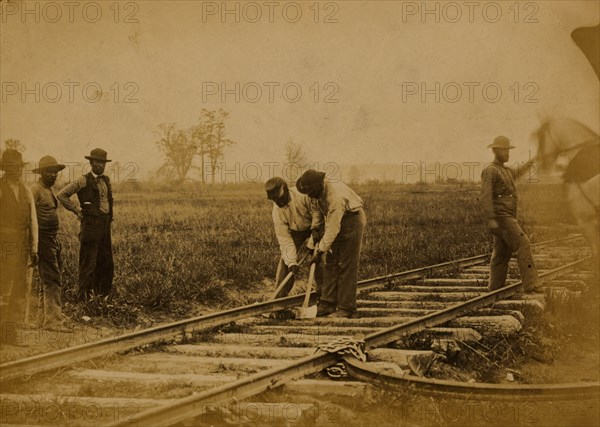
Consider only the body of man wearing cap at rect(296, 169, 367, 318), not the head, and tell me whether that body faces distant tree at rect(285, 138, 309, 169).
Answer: no

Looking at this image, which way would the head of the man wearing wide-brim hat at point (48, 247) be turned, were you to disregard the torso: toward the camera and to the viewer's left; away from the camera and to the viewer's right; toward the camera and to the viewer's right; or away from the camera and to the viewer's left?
toward the camera and to the viewer's right

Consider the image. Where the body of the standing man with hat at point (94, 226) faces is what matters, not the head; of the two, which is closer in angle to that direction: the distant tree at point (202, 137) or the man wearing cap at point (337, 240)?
the man wearing cap

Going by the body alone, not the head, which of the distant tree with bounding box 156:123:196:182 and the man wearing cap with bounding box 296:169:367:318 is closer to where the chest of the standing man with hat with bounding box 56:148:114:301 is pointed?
the man wearing cap

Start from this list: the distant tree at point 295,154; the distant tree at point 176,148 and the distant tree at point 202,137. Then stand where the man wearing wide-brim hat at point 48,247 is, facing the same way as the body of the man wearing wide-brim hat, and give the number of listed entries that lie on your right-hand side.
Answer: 0

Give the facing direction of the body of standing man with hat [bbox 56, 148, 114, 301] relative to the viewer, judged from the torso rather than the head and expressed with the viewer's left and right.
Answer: facing the viewer and to the right of the viewer

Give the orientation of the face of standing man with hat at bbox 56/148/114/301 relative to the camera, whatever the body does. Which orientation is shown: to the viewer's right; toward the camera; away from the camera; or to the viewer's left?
toward the camera

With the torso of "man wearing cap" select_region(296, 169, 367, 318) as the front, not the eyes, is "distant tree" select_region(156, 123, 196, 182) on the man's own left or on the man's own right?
on the man's own right

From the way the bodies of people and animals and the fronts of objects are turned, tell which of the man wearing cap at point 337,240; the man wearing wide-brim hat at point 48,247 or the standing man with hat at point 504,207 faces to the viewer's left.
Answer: the man wearing cap

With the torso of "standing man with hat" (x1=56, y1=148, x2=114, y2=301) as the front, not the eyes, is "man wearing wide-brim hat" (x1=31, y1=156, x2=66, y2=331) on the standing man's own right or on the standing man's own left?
on the standing man's own right

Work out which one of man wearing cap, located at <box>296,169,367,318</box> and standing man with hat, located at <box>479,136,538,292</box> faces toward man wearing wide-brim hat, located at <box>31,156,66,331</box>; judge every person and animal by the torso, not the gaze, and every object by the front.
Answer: the man wearing cap

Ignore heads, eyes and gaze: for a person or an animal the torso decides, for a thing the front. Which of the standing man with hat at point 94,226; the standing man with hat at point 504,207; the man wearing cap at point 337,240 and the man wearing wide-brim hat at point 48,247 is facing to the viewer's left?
the man wearing cap

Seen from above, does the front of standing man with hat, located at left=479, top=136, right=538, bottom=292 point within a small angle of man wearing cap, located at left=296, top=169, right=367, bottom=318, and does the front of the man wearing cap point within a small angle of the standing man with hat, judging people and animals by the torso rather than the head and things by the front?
no

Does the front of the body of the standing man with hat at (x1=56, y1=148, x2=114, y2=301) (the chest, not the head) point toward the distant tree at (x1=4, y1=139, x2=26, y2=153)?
no

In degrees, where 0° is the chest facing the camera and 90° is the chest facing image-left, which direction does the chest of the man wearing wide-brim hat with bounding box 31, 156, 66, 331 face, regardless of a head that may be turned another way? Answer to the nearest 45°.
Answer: approximately 315°

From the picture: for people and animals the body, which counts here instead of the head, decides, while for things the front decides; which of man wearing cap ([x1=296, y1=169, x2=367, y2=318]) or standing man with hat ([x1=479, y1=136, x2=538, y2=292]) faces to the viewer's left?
the man wearing cap

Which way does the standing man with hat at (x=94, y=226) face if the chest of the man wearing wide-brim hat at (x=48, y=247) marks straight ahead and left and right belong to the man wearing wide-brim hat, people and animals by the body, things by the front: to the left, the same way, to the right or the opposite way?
the same way

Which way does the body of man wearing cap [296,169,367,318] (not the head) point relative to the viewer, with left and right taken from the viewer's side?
facing to the left of the viewer

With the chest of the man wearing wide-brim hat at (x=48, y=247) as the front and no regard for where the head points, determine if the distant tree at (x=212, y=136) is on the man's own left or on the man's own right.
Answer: on the man's own left

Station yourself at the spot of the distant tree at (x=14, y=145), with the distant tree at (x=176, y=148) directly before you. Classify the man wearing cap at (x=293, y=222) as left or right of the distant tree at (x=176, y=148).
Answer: right

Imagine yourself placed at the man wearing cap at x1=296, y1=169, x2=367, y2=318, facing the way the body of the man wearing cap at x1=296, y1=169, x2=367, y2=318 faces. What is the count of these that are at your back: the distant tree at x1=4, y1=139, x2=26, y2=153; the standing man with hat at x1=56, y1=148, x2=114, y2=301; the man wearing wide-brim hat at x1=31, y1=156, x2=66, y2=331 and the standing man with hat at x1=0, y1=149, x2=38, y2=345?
0

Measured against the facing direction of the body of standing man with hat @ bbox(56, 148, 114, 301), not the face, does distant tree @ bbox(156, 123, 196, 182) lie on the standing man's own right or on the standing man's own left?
on the standing man's own left
